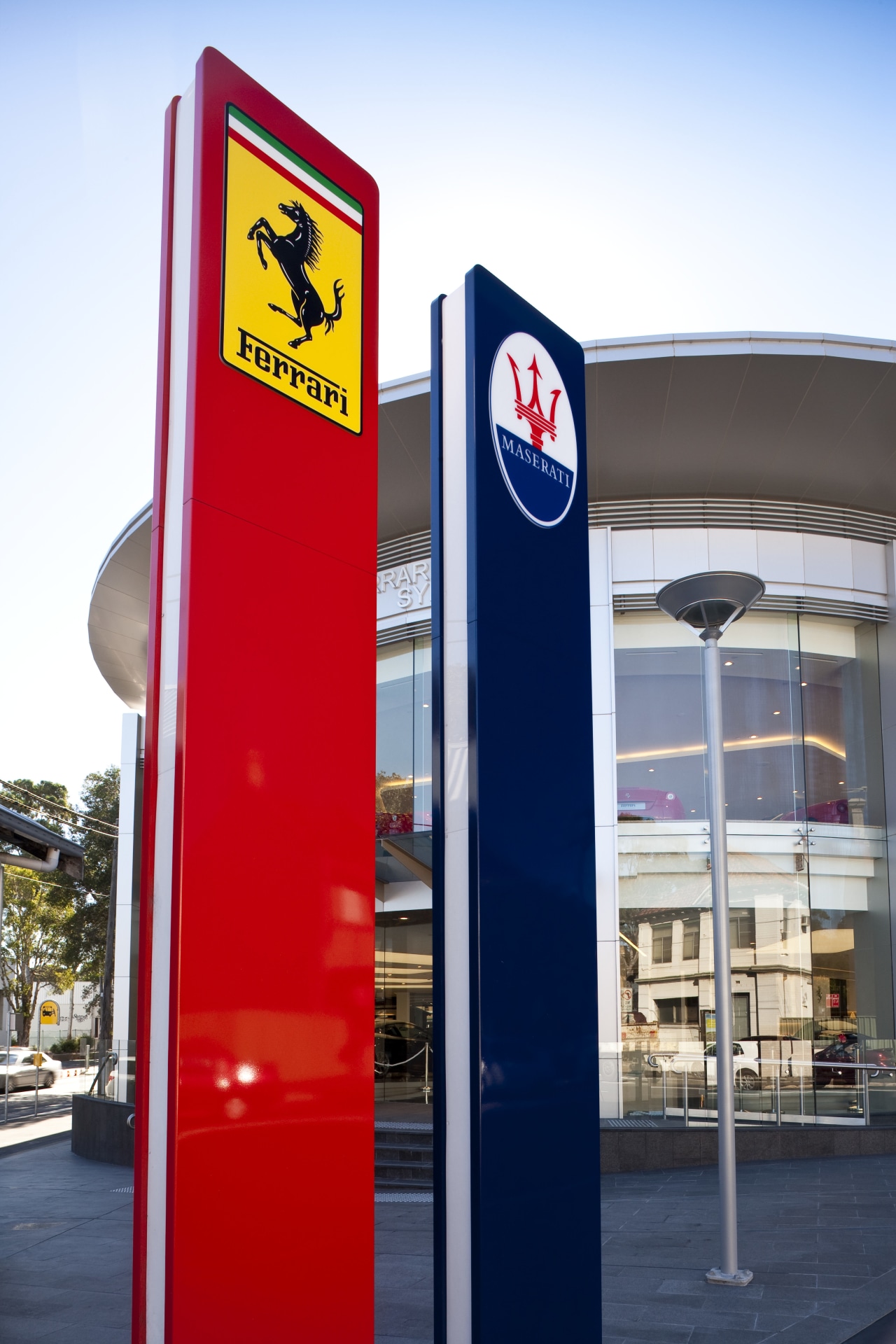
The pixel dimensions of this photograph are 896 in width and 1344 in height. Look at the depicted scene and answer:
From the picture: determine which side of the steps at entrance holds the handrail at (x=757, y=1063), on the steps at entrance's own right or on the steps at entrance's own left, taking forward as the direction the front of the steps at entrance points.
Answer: on the steps at entrance's own left

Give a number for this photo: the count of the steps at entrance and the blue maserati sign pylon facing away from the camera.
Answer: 0

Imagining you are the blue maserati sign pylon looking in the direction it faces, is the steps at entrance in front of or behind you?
behind

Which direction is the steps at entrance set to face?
toward the camera

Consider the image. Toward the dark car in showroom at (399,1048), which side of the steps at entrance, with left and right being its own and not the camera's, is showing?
back

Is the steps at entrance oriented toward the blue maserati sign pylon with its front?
yes

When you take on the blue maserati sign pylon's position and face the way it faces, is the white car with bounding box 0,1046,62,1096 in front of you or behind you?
behind

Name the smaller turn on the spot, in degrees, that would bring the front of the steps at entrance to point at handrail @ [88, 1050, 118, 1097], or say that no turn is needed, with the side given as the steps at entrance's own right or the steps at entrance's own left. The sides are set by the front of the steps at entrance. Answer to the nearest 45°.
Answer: approximately 135° to the steps at entrance's own right
